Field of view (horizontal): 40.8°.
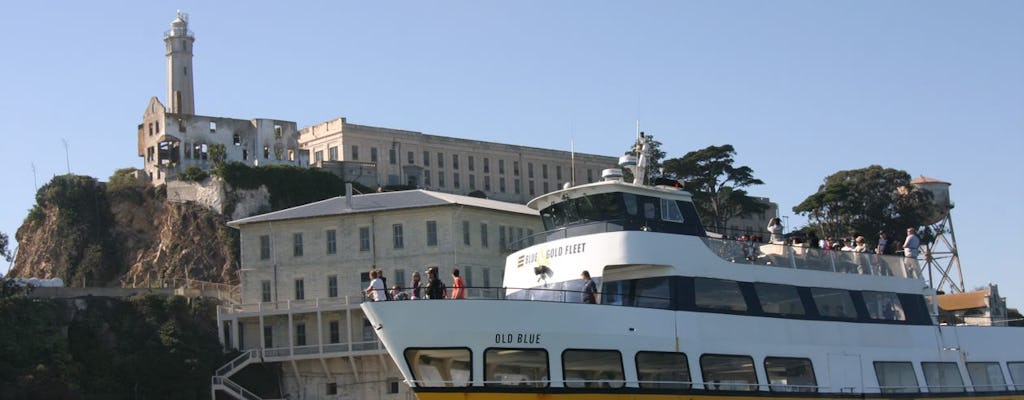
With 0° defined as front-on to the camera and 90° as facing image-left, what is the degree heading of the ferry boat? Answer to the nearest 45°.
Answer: approximately 45°

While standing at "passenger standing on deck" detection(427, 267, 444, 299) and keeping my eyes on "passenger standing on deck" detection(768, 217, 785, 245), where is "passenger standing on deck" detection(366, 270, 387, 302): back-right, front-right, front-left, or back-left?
back-left
